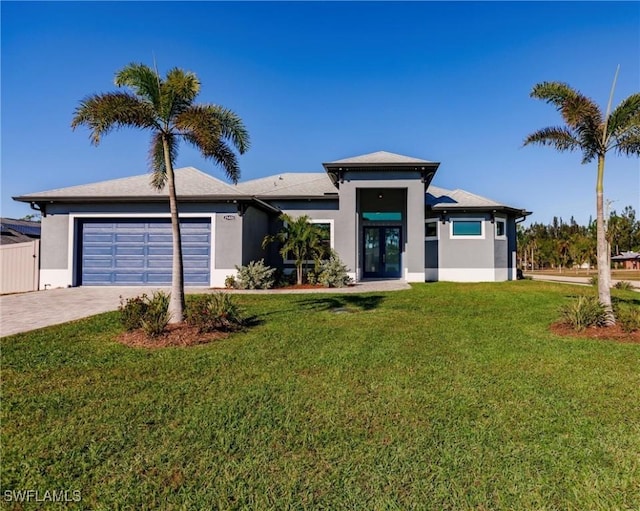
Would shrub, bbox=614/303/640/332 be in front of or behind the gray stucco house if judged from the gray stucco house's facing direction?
in front

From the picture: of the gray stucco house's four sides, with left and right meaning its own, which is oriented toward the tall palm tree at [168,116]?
front

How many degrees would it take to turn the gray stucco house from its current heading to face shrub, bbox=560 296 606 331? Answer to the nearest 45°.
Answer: approximately 45° to its left

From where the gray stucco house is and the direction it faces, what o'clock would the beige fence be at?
The beige fence is roughly at 3 o'clock from the gray stucco house.

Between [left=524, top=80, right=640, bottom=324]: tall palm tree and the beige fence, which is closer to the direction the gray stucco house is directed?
the tall palm tree

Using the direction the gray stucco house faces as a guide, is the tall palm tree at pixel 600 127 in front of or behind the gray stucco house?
in front

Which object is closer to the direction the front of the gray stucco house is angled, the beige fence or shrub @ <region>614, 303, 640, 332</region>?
the shrub

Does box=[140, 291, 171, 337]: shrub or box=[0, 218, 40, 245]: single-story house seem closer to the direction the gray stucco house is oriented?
the shrub

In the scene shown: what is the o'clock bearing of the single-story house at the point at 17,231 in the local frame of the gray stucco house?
The single-story house is roughly at 4 o'clock from the gray stucco house.

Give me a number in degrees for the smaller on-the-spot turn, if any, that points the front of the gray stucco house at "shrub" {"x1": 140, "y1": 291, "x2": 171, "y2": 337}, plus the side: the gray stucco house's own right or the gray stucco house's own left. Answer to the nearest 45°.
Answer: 0° — it already faces it

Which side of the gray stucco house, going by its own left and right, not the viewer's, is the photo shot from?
front

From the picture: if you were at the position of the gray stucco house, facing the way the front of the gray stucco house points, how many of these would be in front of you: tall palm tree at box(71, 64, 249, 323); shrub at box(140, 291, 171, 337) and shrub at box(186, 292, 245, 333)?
3
